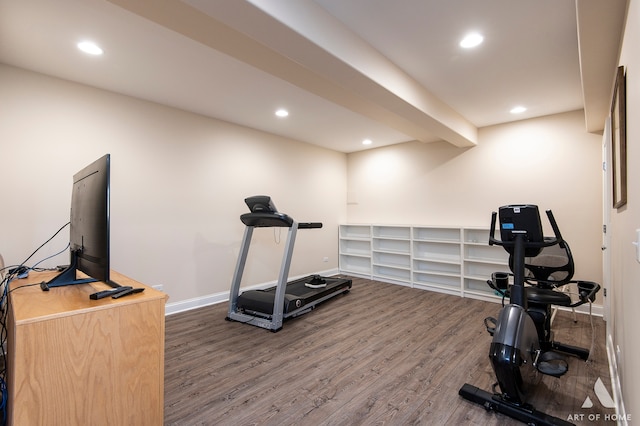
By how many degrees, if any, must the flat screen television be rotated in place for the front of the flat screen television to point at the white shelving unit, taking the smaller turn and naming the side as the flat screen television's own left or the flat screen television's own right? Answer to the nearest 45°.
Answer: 0° — it already faces it

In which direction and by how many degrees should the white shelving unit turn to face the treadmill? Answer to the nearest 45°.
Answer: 0° — it already faces it

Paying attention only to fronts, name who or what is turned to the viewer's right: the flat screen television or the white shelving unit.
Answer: the flat screen television

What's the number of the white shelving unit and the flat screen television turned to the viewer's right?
1

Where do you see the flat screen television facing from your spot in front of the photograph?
facing to the right of the viewer
